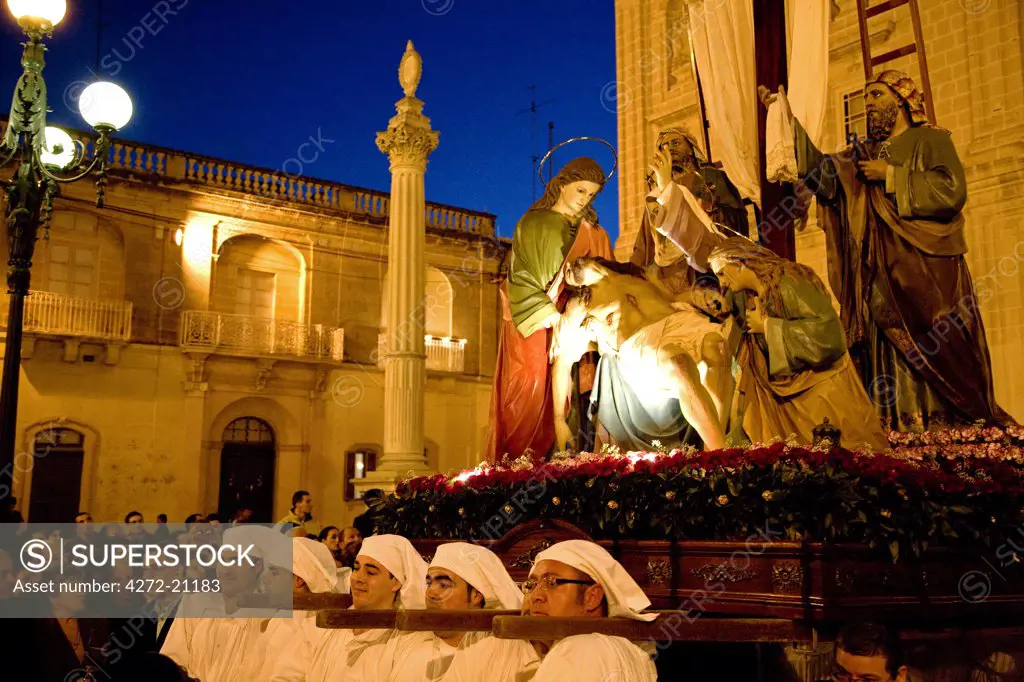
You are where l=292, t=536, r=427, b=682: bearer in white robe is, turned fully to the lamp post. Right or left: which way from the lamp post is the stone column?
right

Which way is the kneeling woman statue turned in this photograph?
to the viewer's left

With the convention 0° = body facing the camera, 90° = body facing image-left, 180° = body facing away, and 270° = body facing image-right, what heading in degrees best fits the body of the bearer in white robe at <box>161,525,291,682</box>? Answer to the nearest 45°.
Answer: approximately 45°

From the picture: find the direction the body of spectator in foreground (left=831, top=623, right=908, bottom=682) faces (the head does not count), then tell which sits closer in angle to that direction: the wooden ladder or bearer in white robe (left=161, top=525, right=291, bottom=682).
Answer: the bearer in white robe

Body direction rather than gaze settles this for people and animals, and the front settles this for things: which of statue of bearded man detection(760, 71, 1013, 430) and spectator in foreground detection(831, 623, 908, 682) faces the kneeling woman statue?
the statue of bearded man
